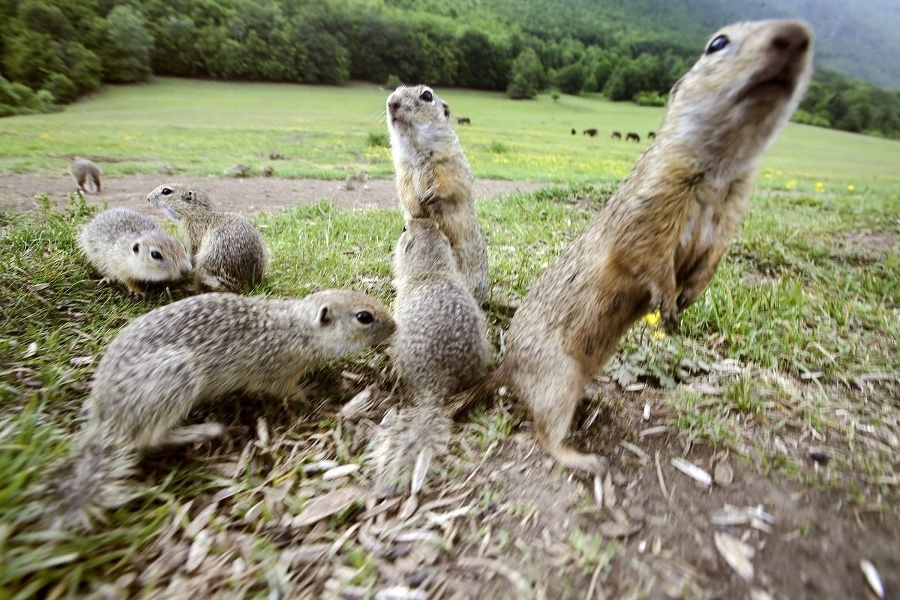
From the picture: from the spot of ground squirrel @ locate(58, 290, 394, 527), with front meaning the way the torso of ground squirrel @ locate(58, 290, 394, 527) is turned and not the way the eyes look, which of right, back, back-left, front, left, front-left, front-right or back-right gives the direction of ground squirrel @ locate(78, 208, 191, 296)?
left

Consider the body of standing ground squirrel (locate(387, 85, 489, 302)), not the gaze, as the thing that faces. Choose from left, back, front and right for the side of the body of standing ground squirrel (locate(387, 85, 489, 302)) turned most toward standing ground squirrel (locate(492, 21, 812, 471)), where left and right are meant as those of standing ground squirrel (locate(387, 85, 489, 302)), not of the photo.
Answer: left

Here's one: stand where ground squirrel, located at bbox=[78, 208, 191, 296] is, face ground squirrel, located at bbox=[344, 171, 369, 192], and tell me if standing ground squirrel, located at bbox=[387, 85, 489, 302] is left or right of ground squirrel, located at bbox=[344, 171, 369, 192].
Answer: right

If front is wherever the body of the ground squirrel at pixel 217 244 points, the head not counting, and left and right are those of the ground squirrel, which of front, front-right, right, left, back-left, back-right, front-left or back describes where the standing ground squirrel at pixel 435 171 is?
back

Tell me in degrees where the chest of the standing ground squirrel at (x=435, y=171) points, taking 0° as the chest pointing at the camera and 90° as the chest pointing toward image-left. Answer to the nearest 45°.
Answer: approximately 45°

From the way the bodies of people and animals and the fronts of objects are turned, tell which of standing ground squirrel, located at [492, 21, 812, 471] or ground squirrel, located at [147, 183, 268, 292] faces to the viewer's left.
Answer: the ground squirrel

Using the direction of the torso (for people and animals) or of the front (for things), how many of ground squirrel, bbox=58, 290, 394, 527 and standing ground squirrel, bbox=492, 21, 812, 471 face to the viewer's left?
0

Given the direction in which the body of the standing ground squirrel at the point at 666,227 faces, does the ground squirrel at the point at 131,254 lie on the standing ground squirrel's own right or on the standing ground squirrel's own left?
on the standing ground squirrel's own right

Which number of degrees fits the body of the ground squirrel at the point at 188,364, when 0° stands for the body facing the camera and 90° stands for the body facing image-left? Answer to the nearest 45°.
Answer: approximately 270°

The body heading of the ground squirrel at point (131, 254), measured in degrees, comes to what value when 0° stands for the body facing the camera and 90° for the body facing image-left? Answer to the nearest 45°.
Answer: approximately 315°

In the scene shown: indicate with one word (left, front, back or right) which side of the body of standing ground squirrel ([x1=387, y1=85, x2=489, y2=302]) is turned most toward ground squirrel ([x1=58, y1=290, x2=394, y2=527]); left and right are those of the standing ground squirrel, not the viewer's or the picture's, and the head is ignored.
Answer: front

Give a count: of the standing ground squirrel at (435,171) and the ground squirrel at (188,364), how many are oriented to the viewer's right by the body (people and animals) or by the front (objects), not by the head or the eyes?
1

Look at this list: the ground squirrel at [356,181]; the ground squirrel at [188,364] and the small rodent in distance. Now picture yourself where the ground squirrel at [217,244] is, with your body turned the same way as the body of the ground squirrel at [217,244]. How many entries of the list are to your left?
1

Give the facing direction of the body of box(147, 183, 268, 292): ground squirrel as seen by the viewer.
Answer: to the viewer's left

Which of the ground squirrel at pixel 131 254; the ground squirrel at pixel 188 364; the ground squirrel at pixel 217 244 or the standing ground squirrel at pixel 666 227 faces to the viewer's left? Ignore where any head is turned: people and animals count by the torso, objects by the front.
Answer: the ground squirrel at pixel 217 244
